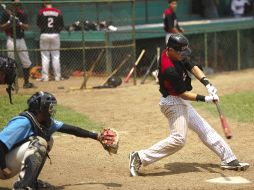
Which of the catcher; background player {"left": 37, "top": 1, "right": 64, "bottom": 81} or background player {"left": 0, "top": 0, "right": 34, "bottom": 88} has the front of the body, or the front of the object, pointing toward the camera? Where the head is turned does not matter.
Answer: background player {"left": 0, "top": 0, "right": 34, "bottom": 88}

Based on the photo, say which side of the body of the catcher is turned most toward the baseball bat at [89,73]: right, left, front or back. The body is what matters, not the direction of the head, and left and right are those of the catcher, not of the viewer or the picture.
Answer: left

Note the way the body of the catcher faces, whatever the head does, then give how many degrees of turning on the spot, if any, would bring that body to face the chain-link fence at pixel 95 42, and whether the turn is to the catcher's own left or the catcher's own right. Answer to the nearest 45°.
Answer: approximately 90° to the catcher's own left

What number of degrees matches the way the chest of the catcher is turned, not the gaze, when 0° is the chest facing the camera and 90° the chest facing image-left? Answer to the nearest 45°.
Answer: approximately 270°

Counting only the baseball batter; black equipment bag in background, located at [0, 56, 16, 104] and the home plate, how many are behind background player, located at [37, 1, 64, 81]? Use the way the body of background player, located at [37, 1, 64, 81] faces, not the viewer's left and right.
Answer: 3

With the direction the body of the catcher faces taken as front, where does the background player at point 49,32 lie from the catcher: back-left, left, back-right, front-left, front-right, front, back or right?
left

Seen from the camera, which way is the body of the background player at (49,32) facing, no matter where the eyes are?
away from the camera

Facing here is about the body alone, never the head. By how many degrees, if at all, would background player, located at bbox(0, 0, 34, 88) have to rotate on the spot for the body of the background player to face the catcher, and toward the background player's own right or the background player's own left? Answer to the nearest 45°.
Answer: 0° — they already face them

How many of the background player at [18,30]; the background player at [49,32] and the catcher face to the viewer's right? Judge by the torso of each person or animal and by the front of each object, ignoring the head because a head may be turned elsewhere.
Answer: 1

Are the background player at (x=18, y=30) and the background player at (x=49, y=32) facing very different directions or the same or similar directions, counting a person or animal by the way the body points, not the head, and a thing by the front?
very different directions

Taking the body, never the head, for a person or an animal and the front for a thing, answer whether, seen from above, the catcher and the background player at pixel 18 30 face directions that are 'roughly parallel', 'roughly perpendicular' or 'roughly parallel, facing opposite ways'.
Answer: roughly perpendicular

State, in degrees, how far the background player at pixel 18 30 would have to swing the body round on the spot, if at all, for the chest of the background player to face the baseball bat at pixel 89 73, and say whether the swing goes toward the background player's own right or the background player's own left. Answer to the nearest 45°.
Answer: approximately 90° to the background player's own left
